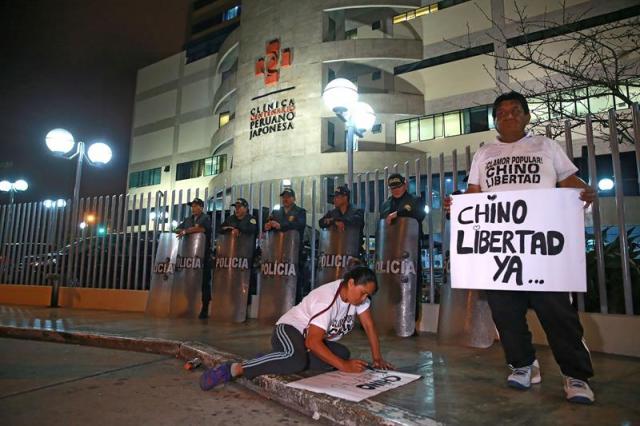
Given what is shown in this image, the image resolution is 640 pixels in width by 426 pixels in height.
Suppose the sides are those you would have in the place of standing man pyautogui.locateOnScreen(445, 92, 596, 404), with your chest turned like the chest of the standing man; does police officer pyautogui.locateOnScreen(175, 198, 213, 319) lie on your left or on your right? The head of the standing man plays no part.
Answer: on your right

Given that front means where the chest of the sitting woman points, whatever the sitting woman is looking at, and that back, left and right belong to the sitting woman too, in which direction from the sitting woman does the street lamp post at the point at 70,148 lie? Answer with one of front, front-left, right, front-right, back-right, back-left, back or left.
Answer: back

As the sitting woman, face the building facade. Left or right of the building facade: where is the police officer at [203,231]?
left

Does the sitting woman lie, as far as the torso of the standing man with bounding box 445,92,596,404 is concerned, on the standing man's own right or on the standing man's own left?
on the standing man's own right

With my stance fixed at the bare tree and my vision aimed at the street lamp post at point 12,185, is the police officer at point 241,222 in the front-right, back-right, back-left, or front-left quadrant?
front-left

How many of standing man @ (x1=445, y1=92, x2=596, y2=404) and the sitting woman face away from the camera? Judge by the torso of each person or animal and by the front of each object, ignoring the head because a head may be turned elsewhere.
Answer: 0

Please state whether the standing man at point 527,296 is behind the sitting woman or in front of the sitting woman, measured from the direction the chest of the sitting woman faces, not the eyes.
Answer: in front

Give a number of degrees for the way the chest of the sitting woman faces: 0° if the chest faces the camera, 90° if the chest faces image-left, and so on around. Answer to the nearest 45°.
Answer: approximately 315°

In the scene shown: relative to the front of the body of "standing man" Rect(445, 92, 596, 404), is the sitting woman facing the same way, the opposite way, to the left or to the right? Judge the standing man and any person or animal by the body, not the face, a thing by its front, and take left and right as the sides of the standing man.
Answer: to the left

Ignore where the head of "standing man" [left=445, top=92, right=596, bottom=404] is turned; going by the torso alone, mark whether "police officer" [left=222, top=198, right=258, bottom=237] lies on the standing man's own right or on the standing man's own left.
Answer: on the standing man's own right

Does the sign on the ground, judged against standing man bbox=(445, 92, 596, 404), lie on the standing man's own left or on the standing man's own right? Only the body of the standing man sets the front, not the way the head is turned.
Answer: on the standing man's own right

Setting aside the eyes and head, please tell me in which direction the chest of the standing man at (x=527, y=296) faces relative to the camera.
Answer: toward the camera

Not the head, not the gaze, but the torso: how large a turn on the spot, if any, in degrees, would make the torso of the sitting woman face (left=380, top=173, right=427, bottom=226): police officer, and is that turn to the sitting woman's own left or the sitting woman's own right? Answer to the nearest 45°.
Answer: approximately 90° to the sitting woman's own left
